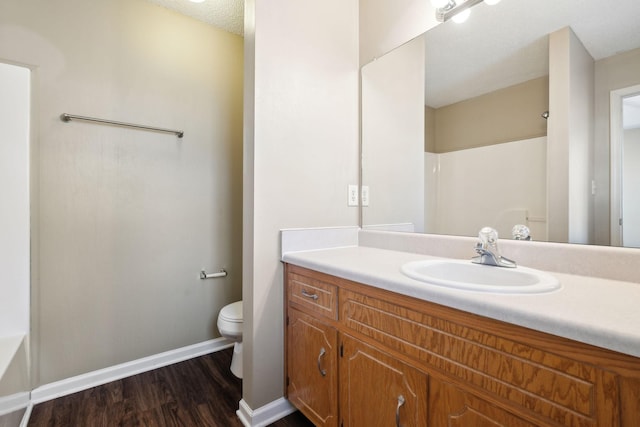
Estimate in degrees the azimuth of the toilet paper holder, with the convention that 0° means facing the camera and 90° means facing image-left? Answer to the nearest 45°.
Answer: approximately 0°

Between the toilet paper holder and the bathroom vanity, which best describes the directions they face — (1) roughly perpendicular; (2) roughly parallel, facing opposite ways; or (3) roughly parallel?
roughly perpendicular

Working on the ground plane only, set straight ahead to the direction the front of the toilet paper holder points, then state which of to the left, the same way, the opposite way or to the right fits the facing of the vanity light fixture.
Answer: to the right

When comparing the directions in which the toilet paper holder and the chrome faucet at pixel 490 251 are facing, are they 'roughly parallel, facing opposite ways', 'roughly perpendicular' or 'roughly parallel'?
roughly perpendicular

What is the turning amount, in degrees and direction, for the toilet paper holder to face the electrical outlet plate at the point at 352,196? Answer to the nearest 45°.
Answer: approximately 45° to its left

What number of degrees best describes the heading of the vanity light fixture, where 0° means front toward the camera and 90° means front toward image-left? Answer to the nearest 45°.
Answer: approximately 45°
